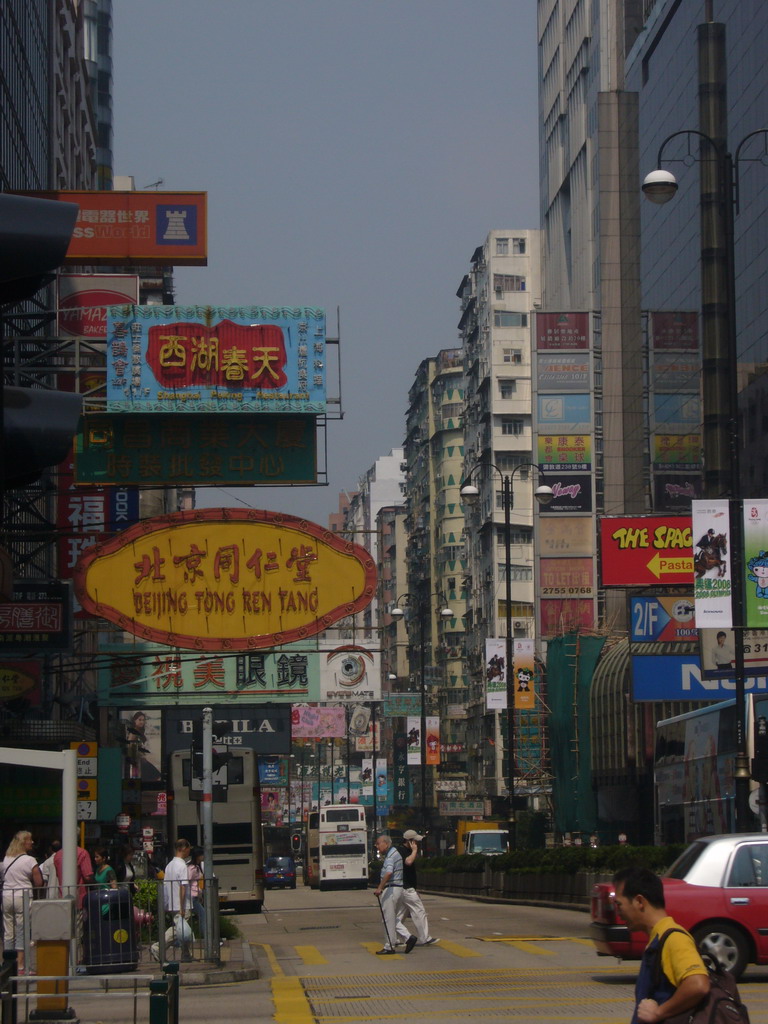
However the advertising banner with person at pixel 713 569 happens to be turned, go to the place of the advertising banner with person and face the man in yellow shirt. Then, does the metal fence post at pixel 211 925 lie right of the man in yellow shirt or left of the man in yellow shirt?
right

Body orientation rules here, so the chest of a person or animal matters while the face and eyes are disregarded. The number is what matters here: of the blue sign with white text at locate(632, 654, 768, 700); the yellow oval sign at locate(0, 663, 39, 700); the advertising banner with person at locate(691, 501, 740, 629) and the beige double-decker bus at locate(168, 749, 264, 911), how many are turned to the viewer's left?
0

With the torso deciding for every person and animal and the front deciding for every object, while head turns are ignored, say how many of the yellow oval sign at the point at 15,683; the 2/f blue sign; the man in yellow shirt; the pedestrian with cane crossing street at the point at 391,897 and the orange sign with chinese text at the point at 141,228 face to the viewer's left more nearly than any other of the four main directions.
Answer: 2

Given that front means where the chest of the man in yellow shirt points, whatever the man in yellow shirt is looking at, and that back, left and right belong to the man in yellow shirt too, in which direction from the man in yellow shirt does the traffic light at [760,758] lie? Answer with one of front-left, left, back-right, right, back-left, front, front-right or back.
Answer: right

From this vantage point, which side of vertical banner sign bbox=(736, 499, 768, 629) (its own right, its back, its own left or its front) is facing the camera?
front

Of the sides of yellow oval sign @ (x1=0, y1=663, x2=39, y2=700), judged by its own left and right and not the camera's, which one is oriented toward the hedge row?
left

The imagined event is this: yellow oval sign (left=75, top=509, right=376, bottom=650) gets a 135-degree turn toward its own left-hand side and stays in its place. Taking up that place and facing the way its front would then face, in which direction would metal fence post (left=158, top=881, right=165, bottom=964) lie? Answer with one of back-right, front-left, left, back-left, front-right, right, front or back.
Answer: back-right

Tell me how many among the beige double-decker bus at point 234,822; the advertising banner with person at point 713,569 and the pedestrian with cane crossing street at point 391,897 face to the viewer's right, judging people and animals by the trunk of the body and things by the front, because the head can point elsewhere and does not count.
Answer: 0

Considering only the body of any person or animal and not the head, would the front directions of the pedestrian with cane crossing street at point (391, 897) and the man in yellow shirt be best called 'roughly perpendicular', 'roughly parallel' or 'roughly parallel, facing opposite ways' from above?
roughly parallel

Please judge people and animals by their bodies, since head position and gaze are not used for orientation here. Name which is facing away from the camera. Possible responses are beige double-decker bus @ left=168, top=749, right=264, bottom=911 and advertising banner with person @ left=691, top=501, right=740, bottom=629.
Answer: the beige double-decker bus

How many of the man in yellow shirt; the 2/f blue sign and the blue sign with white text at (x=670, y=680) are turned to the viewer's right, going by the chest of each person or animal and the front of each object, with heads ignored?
0

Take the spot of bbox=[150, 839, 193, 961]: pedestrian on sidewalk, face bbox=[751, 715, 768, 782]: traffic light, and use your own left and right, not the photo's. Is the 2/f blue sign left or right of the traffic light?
left

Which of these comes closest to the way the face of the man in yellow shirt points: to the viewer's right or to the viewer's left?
to the viewer's left

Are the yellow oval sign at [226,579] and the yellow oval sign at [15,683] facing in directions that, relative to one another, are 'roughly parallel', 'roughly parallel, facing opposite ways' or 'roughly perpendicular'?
roughly parallel

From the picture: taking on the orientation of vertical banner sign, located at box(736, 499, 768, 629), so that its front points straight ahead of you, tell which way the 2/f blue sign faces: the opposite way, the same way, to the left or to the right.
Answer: the same way

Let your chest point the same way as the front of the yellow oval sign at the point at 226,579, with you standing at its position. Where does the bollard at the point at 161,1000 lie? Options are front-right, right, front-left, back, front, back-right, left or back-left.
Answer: front

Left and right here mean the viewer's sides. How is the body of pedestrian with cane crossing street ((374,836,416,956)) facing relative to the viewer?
facing to the left of the viewer

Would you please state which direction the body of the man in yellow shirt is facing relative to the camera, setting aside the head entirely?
to the viewer's left
